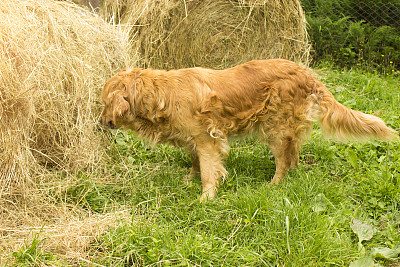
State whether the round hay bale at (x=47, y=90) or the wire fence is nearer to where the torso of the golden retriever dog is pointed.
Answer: the round hay bale

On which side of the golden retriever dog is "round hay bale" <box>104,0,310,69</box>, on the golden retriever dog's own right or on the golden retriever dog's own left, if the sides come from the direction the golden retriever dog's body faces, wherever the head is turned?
on the golden retriever dog's own right

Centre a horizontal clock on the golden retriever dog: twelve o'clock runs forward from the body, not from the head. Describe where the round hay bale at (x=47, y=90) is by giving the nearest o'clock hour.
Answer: The round hay bale is roughly at 12 o'clock from the golden retriever dog.

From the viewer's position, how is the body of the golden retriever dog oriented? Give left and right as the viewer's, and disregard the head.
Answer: facing to the left of the viewer

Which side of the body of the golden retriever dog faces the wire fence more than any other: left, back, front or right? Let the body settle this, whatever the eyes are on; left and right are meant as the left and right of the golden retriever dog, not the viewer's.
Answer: right
